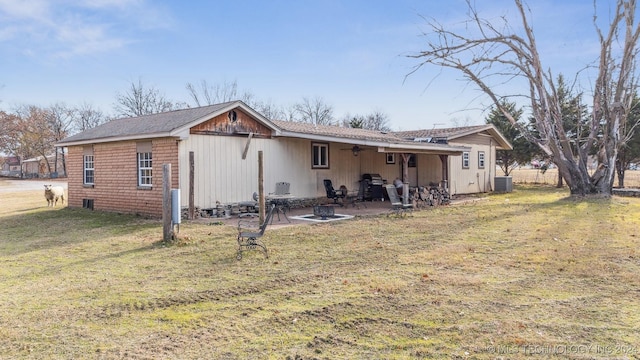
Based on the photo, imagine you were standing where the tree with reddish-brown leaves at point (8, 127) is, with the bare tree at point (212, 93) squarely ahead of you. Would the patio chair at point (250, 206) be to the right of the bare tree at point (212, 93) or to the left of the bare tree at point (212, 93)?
right

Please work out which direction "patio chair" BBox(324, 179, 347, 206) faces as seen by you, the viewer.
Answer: facing the viewer and to the right of the viewer

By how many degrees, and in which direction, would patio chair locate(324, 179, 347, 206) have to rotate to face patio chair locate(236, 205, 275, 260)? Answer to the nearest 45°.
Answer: approximately 45° to its right

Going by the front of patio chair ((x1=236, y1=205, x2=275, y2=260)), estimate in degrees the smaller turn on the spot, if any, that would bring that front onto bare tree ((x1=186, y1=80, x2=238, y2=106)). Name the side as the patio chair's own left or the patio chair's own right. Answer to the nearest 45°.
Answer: approximately 90° to the patio chair's own right

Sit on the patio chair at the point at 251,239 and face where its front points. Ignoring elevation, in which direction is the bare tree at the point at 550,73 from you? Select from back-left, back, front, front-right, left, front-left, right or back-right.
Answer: back-right

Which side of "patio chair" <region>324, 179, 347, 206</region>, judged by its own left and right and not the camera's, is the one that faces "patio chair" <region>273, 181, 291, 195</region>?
right

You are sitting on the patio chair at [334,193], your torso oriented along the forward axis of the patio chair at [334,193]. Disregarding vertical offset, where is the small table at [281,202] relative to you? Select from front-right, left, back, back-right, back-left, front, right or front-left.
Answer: right

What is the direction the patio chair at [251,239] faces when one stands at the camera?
facing to the left of the viewer

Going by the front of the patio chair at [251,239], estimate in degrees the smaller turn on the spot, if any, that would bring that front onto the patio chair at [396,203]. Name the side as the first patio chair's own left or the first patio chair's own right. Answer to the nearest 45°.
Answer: approximately 135° to the first patio chair's own right

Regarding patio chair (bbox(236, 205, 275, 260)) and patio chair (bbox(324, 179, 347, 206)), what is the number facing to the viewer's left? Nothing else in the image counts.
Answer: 1

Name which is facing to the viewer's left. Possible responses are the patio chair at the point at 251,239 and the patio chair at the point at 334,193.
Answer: the patio chair at the point at 251,239

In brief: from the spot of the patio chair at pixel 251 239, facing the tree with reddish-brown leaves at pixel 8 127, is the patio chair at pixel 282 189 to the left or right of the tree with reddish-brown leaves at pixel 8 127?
right
